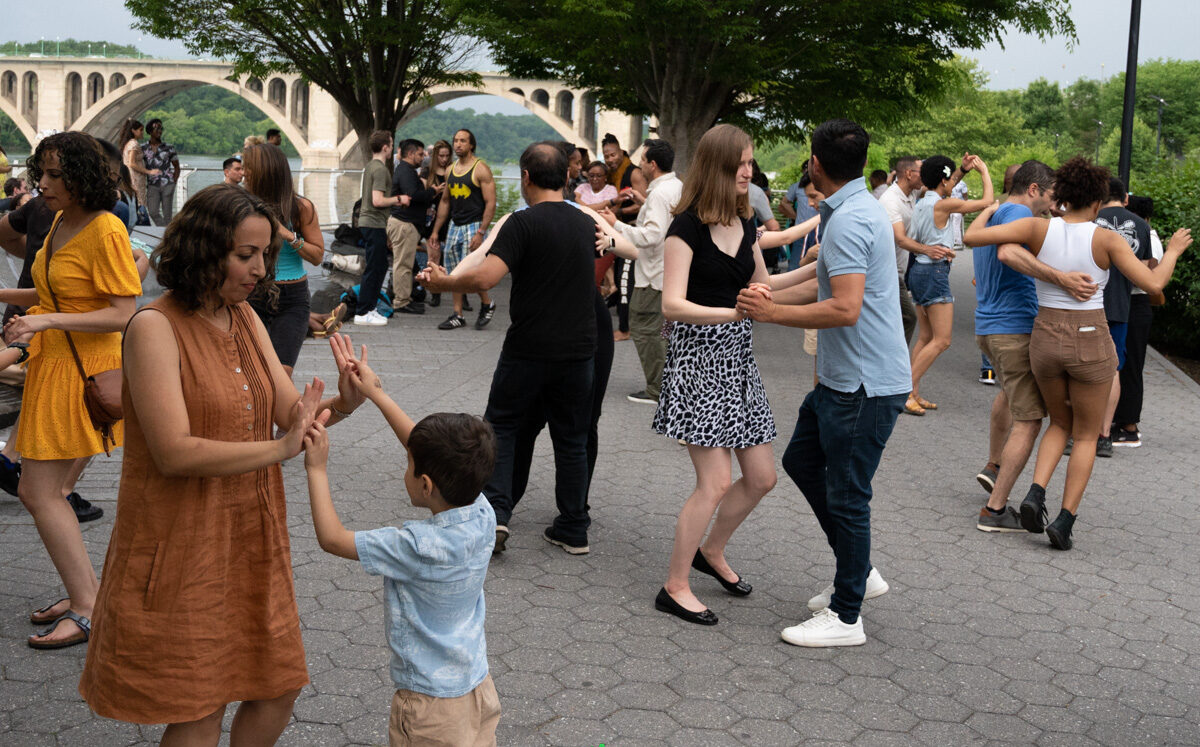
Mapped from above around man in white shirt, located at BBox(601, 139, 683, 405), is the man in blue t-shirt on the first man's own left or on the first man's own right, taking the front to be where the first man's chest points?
on the first man's own left

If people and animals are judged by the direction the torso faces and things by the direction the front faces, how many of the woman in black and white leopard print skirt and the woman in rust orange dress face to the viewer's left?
0

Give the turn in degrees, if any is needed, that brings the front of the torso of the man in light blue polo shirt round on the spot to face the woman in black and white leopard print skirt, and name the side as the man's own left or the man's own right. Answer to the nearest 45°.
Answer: approximately 45° to the man's own right

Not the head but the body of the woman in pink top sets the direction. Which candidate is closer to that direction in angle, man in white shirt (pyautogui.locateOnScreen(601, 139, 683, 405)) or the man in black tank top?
the man in white shirt

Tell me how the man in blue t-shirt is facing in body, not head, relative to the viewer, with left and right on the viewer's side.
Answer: facing to the right of the viewer

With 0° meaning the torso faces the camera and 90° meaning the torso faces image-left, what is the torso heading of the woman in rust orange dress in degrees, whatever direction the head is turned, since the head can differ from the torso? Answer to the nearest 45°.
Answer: approximately 315°

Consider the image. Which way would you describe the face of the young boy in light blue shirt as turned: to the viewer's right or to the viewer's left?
to the viewer's left

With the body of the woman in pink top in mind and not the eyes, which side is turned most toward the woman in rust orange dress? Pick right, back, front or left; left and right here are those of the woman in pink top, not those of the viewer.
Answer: front

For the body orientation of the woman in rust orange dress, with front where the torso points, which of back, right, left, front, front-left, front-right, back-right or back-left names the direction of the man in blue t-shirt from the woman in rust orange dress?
left

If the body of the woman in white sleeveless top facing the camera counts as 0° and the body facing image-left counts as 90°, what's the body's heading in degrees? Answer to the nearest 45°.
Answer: approximately 180°

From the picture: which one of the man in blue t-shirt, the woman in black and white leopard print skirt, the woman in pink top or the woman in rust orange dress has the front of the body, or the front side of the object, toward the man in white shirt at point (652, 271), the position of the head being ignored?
the woman in pink top

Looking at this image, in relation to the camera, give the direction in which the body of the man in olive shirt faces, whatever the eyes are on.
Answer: to the viewer's right

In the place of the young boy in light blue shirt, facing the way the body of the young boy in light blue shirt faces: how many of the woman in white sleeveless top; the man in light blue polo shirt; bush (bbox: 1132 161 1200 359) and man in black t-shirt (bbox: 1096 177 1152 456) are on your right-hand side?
4

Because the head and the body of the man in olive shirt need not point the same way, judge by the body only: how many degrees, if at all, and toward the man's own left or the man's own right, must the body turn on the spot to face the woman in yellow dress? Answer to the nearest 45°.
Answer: approximately 90° to the man's own right
